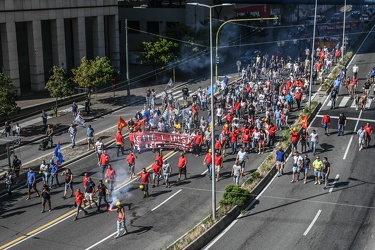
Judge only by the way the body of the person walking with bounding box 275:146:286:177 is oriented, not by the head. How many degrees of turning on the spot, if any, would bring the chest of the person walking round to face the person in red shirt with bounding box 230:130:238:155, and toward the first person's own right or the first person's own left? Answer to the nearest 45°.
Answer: approximately 135° to the first person's own right

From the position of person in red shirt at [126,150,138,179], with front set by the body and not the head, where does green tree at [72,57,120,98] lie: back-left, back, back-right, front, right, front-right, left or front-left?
back-right

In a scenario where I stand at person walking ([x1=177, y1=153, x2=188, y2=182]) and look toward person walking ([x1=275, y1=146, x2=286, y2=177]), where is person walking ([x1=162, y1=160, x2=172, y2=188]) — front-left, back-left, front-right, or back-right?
back-right

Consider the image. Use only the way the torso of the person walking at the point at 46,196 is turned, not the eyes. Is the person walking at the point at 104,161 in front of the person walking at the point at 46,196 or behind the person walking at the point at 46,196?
behind

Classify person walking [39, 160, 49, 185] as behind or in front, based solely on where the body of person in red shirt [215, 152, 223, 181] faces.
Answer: in front

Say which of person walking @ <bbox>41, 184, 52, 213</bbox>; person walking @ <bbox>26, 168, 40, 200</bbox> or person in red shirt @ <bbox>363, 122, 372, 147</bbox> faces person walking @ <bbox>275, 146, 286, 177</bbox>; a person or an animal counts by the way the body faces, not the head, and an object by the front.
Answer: the person in red shirt

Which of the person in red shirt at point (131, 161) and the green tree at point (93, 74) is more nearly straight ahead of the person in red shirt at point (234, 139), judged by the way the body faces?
the person in red shirt

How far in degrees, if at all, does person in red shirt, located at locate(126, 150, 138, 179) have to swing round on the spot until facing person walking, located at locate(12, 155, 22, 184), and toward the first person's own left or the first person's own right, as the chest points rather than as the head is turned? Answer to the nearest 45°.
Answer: approximately 45° to the first person's own right
